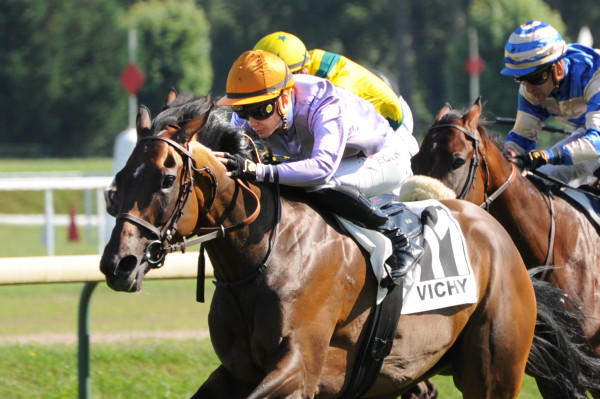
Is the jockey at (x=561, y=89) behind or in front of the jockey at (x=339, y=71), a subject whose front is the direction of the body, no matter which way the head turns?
behind

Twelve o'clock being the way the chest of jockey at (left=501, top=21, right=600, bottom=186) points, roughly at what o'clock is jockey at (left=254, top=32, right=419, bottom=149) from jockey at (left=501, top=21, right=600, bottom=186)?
jockey at (left=254, top=32, right=419, bottom=149) is roughly at 1 o'clock from jockey at (left=501, top=21, right=600, bottom=186).

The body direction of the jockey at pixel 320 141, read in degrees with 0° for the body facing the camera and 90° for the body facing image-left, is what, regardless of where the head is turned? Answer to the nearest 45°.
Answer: approximately 45°

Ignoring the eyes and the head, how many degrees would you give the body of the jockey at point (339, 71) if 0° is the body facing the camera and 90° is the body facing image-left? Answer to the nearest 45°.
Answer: approximately 90°

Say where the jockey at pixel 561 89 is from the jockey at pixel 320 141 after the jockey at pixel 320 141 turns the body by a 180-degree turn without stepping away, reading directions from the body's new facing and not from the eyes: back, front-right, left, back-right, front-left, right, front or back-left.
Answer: front

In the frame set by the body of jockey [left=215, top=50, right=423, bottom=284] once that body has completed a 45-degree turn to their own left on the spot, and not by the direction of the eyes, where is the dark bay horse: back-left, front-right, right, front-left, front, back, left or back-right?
back-left

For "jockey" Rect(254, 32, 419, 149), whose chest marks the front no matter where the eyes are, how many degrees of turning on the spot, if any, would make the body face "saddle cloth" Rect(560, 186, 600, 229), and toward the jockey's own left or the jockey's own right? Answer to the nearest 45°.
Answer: approximately 180°

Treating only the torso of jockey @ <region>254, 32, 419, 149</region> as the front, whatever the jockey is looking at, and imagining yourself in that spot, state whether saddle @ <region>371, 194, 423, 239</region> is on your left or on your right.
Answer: on your left

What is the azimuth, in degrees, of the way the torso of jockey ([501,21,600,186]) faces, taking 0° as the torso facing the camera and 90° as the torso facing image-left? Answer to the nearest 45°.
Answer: approximately 45°

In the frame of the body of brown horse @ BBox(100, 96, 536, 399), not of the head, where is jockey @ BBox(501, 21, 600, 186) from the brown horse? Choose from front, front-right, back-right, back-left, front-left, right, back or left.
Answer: back

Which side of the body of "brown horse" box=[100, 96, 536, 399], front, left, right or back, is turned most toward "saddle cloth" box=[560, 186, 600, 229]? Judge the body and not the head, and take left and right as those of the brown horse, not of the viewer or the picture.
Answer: back
